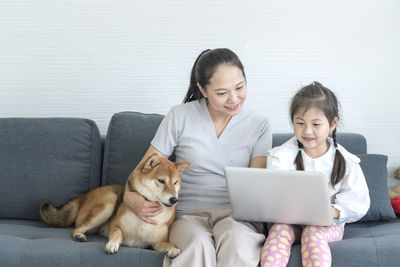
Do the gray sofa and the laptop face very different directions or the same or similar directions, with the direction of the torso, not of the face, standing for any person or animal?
very different directions

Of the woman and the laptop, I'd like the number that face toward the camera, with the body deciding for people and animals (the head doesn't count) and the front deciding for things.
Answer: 1

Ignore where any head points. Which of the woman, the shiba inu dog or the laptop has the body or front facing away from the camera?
the laptop

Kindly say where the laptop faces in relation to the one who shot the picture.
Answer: facing away from the viewer

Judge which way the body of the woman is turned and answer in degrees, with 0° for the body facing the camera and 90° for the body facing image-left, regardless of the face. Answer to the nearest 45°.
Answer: approximately 0°

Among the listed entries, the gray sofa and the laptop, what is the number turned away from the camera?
1

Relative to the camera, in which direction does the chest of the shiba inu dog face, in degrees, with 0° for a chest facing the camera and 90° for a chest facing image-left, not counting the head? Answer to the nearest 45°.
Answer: approximately 315°
